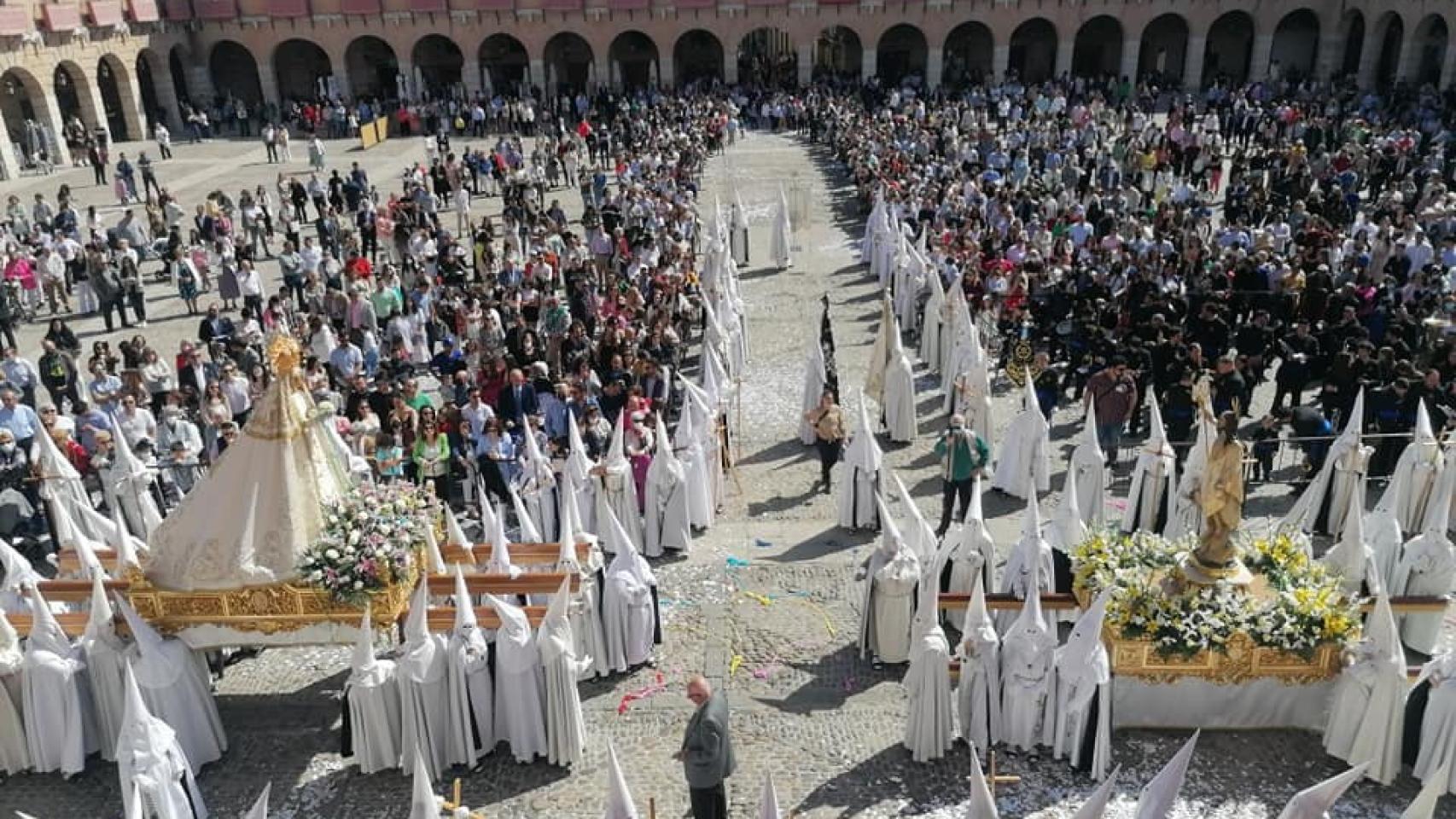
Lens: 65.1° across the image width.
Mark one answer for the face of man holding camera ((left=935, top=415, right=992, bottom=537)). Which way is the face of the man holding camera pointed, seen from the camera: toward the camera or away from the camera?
toward the camera

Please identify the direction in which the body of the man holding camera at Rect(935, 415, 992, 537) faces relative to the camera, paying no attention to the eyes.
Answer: toward the camera

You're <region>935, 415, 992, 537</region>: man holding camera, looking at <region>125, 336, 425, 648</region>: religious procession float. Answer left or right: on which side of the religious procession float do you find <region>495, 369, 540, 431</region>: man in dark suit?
right

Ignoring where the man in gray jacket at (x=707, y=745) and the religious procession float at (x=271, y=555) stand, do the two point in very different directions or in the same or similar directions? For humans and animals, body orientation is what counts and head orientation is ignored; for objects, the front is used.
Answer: very different directions

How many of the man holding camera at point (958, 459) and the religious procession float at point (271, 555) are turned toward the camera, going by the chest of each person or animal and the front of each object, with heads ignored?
1

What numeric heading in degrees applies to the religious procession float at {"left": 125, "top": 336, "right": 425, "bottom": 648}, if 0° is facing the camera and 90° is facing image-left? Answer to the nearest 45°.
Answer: approximately 270°

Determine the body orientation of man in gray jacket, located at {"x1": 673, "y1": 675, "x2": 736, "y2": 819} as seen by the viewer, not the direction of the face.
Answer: to the viewer's left

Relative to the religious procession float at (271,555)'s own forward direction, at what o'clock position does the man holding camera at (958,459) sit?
The man holding camera is roughly at 12 o'clock from the religious procession float.

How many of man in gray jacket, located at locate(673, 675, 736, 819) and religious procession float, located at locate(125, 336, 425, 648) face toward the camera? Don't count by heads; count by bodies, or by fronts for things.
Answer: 0

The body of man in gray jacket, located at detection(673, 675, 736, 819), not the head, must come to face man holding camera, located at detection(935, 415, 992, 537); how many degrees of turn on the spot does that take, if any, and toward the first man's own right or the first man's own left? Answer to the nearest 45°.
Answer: approximately 135° to the first man's own right

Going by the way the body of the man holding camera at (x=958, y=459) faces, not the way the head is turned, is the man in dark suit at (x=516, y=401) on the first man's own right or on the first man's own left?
on the first man's own right

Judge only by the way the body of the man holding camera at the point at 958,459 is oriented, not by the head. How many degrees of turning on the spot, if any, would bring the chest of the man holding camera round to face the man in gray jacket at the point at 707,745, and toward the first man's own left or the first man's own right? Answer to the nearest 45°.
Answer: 0° — they already face them

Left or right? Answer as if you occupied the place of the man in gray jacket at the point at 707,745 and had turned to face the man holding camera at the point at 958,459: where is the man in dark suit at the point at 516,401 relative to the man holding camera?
left

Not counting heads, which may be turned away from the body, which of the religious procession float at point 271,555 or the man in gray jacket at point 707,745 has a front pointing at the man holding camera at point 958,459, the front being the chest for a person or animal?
the religious procession float
